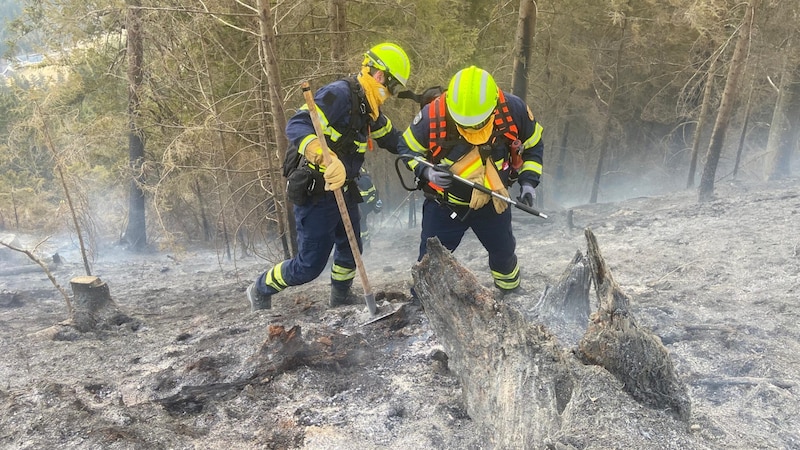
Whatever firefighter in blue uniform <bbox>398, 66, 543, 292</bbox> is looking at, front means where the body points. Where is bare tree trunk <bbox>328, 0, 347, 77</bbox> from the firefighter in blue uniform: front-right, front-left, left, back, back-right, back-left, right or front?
back-right

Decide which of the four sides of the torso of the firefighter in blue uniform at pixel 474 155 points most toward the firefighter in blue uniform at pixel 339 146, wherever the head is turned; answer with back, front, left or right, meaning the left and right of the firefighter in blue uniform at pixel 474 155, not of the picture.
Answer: right

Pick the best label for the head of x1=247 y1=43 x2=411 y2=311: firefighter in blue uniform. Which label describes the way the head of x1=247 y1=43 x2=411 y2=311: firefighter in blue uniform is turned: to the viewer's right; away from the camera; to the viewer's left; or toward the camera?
to the viewer's right

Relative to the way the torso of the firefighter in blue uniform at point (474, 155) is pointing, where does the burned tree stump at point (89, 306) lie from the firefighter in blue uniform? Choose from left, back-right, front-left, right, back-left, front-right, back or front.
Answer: right

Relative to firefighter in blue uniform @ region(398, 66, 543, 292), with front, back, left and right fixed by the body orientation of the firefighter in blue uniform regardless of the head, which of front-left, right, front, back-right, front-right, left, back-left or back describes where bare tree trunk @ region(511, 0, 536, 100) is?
back

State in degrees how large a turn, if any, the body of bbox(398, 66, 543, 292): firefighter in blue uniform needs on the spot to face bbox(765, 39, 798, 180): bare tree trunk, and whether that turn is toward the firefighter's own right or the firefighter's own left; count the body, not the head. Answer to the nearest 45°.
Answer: approximately 135° to the firefighter's own left

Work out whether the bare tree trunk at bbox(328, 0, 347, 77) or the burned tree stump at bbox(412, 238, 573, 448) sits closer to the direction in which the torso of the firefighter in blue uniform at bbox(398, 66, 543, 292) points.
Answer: the burned tree stump

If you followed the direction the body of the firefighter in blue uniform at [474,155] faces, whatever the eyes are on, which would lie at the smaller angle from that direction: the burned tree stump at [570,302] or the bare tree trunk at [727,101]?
the burned tree stump

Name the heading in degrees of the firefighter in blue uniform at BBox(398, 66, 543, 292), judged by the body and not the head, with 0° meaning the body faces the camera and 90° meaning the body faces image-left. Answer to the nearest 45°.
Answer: approximately 0°

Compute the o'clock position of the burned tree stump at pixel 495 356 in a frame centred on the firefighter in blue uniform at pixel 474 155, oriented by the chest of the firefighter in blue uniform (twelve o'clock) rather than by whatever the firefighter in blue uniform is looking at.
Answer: The burned tree stump is roughly at 12 o'clock from the firefighter in blue uniform.

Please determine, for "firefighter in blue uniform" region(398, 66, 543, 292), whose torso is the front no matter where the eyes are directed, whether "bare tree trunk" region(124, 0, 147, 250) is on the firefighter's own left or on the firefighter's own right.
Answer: on the firefighter's own right
